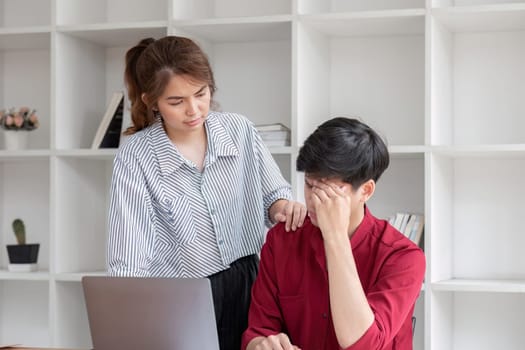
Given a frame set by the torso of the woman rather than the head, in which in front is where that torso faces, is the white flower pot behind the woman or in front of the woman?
behind

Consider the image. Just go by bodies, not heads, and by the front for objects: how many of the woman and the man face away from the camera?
0

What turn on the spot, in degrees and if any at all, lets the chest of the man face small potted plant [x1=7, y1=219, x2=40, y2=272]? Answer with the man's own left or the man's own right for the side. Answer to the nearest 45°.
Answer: approximately 90° to the man's own right

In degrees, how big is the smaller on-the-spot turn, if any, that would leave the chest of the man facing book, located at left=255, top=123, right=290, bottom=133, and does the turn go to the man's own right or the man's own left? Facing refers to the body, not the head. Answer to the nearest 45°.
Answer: approximately 135° to the man's own right

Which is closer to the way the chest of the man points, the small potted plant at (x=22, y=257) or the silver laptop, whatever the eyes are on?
the silver laptop

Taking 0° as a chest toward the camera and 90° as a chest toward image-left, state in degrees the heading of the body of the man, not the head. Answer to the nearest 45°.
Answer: approximately 45°

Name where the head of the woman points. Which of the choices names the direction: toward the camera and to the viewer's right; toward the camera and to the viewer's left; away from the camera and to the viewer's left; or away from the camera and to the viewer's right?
toward the camera and to the viewer's right

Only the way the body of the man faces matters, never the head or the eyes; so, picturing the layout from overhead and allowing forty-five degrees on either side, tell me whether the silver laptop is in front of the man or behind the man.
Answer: in front

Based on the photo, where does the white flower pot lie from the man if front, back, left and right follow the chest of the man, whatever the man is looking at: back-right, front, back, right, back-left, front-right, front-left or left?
right

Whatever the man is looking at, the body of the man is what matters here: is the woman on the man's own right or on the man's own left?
on the man's own right

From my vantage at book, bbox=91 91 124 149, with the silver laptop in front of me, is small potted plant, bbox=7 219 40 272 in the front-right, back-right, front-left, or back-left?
back-right

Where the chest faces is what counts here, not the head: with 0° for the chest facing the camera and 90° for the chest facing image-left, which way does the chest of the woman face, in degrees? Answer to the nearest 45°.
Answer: approximately 315°

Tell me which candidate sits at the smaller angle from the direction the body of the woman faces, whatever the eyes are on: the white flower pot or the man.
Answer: the man
